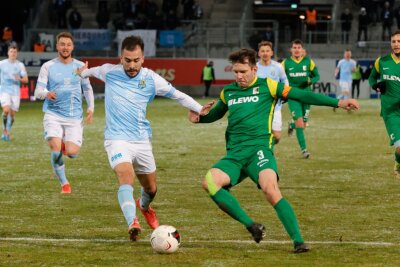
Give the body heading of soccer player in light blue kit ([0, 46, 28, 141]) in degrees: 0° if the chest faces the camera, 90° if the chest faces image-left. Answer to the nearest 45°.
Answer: approximately 0°

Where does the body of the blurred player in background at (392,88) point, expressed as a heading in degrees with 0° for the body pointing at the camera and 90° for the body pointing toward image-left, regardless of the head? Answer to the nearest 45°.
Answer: approximately 0°

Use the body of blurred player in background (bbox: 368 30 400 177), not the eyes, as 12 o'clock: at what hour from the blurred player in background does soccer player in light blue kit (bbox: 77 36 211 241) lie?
The soccer player in light blue kit is roughly at 1 o'clock from the blurred player in background.

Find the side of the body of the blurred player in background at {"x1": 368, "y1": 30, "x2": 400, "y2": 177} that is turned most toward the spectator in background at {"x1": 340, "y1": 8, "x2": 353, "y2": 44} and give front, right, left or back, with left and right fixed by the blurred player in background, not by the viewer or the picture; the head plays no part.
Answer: back
